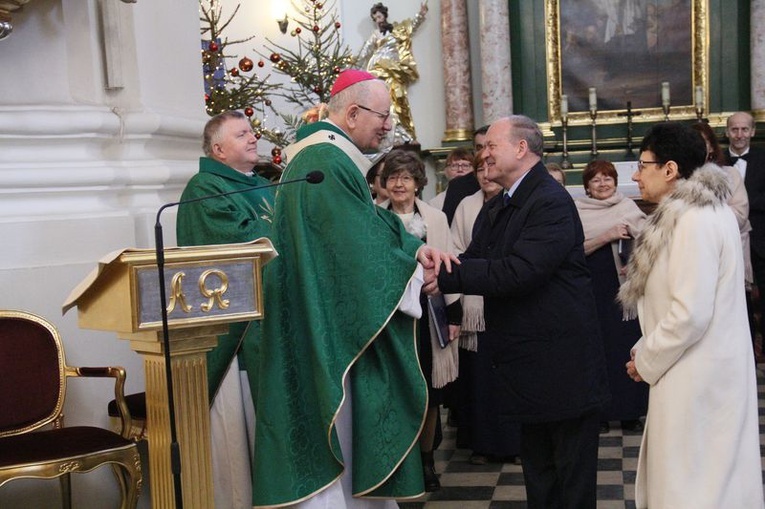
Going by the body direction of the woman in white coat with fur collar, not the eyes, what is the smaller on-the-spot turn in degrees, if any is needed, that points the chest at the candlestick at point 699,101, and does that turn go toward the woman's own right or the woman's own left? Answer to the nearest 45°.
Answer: approximately 90° to the woman's own right

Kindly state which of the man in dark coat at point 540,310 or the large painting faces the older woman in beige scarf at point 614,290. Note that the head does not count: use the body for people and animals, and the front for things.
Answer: the large painting

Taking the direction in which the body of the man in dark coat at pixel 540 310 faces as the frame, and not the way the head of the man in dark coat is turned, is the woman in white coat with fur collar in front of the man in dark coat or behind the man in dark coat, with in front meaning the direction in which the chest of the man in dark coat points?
behind

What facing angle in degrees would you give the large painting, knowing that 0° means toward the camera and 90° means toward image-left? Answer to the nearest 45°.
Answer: approximately 0°

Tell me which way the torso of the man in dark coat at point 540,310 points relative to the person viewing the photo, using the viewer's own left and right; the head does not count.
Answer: facing to the left of the viewer

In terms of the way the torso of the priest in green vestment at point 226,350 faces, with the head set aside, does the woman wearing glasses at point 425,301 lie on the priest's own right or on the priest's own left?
on the priest's own left

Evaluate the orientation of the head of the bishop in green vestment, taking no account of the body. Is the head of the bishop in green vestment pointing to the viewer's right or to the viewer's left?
to the viewer's right

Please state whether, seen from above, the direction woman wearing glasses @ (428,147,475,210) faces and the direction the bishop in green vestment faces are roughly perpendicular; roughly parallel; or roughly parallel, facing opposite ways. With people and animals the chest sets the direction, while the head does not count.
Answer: roughly perpendicular

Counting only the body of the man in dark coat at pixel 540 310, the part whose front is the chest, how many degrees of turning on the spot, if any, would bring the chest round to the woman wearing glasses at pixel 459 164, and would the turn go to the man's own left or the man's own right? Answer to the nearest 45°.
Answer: approximately 90° to the man's own right

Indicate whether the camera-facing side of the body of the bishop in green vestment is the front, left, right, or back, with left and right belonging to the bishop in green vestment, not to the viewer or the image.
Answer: right

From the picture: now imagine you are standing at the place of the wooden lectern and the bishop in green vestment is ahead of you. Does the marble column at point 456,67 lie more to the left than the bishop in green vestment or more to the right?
left

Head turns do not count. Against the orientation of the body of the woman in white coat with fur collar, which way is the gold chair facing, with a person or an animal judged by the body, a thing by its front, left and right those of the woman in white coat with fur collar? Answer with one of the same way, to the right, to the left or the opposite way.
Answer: the opposite way

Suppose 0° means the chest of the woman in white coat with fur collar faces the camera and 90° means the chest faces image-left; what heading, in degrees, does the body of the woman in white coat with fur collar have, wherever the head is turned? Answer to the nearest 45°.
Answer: approximately 90°
